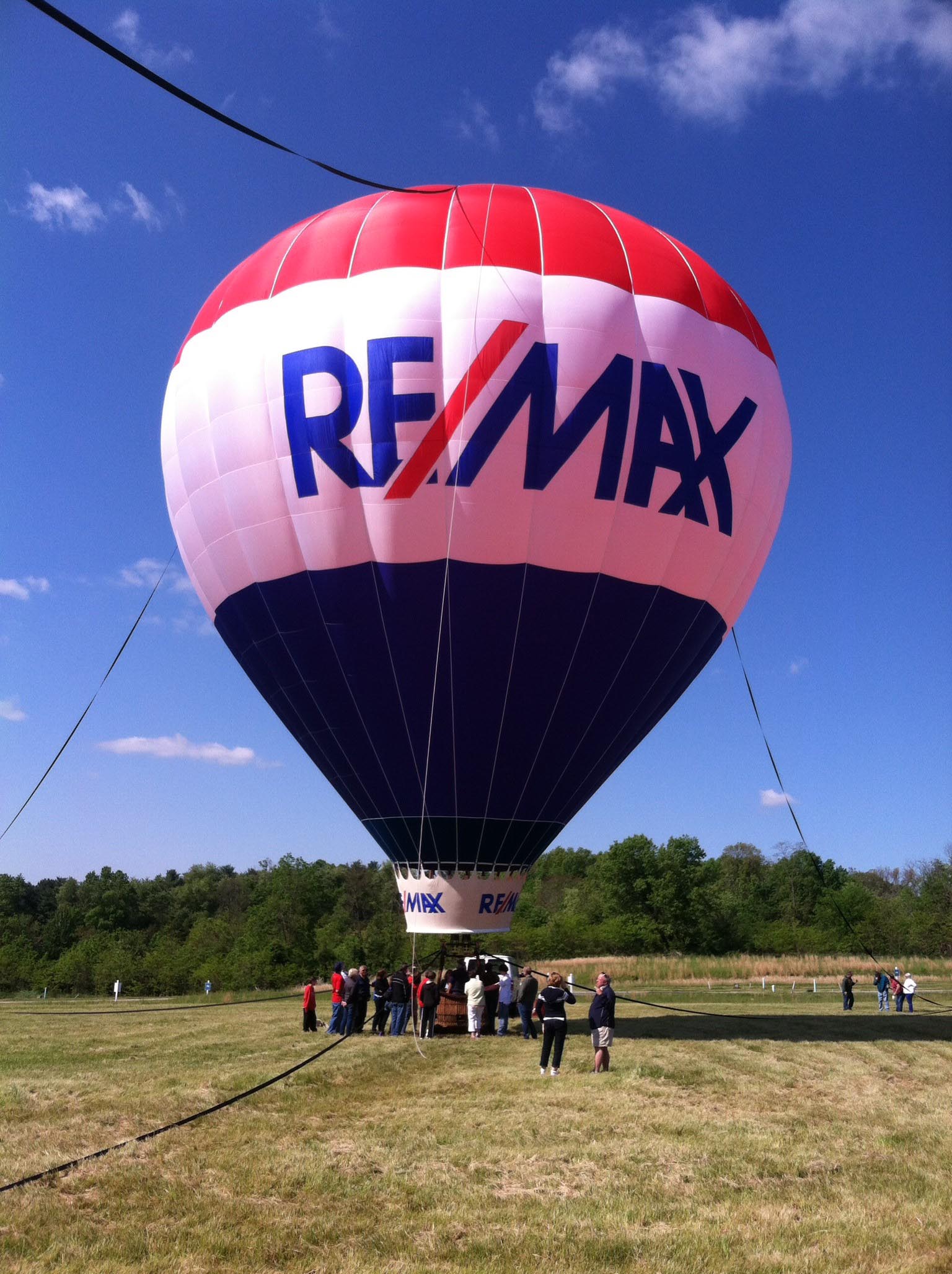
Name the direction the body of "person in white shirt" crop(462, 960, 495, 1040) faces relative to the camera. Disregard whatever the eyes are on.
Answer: away from the camera

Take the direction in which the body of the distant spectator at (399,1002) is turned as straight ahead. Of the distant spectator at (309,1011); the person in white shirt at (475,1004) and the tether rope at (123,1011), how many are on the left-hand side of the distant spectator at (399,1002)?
2

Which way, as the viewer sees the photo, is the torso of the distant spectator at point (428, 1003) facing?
away from the camera

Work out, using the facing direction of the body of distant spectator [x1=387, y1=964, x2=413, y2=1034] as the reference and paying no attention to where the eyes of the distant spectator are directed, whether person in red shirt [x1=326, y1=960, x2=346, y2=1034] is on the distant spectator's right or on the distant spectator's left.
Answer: on the distant spectator's left

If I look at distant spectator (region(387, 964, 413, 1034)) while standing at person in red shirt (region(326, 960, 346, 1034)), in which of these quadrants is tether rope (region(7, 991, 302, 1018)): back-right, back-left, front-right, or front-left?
back-left

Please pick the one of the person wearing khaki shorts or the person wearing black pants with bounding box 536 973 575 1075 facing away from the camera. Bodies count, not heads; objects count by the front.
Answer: the person wearing black pants

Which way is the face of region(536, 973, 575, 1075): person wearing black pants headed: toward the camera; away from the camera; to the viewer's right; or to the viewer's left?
away from the camera

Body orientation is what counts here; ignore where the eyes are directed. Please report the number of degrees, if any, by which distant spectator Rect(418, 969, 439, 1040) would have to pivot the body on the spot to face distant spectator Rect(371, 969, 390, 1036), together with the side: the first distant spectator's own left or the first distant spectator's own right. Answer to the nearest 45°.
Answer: approximately 45° to the first distant spectator's own left

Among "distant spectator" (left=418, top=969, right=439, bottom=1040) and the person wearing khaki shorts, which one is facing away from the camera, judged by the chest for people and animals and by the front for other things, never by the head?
the distant spectator

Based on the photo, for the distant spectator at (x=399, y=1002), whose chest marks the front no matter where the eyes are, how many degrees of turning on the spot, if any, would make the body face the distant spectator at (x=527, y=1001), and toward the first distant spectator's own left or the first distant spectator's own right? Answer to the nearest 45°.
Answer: approximately 90° to the first distant spectator's own right

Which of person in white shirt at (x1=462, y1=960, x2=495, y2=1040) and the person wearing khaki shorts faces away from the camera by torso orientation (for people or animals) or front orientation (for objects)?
the person in white shirt

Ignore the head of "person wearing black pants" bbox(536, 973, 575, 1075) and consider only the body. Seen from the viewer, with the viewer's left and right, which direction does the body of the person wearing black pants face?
facing away from the viewer

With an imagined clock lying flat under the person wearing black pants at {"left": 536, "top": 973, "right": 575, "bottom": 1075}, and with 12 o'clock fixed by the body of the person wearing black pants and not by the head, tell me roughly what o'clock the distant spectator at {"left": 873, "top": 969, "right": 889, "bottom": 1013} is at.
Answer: The distant spectator is roughly at 1 o'clock from the person wearing black pants.
